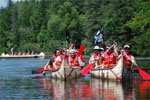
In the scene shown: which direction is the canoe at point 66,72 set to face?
toward the camera

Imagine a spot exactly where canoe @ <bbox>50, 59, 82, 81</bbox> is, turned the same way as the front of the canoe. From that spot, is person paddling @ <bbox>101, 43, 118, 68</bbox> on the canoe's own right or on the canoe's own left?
on the canoe's own left

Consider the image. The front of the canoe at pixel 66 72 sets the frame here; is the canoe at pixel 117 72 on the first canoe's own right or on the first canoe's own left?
on the first canoe's own left

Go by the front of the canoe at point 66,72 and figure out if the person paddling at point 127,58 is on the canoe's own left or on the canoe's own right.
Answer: on the canoe's own left

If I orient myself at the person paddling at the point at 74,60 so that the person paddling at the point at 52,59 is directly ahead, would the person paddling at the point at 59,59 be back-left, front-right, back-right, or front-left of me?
front-left
